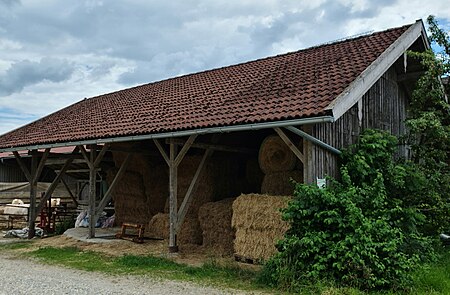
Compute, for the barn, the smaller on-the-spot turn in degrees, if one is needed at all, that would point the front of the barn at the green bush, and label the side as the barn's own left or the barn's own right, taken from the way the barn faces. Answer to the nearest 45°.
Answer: approximately 45° to the barn's own left

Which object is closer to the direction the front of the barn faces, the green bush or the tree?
the green bush

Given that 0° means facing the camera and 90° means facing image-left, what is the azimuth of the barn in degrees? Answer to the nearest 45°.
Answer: approximately 45°

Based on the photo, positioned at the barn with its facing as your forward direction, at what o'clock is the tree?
The tree is roughly at 8 o'clock from the barn.

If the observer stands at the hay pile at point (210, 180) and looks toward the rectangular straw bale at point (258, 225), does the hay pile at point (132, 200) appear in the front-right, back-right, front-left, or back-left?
back-right
